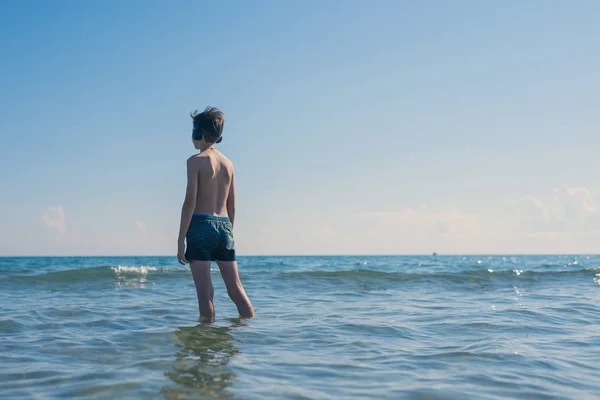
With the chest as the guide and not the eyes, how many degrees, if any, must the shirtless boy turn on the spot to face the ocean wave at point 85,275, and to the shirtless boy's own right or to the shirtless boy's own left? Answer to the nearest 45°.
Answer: approximately 45° to the shirtless boy's own right

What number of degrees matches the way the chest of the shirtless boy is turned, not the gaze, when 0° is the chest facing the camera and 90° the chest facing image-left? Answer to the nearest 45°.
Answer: approximately 135°
